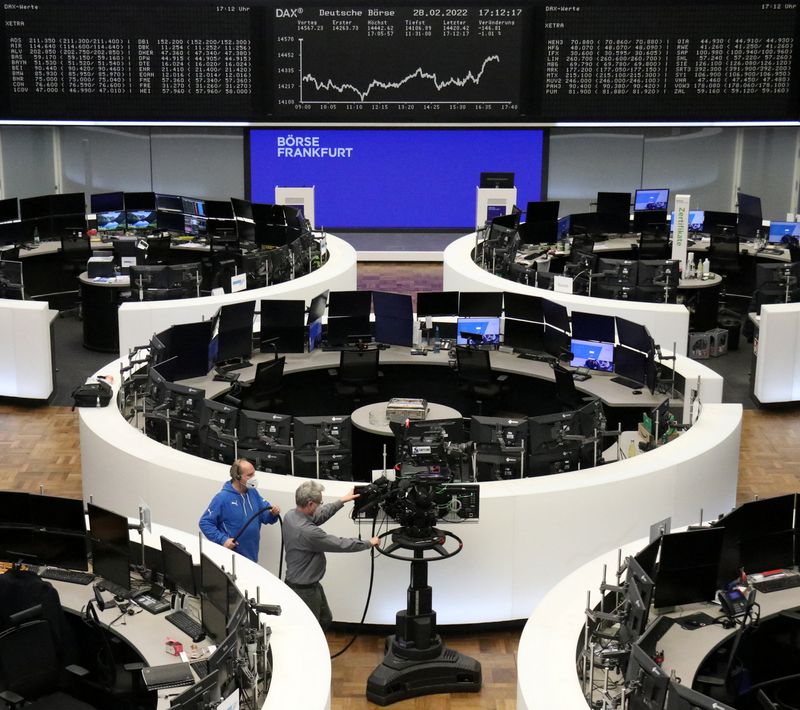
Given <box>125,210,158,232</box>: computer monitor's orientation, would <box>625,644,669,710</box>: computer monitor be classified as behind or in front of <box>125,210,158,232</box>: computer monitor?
in front

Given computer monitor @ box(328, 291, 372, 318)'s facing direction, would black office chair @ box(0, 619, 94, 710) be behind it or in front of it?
in front

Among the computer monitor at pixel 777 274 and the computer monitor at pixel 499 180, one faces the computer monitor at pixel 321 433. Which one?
the computer monitor at pixel 499 180

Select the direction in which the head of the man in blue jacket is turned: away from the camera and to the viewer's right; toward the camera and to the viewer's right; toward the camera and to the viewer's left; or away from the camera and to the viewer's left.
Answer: toward the camera and to the viewer's right

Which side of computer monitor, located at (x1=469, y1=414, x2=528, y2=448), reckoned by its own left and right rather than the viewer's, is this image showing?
back

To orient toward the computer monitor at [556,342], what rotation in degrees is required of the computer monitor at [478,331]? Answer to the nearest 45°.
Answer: approximately 45° to its left

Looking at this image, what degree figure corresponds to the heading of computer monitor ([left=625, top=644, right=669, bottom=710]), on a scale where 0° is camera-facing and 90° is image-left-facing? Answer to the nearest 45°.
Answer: approximately 225°

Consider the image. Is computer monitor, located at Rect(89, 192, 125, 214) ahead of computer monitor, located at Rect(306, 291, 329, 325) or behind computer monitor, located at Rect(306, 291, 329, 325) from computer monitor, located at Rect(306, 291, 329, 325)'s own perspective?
behind

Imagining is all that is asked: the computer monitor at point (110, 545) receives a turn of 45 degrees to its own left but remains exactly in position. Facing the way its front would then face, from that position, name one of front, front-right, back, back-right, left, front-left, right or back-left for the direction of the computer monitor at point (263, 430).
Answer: back-left

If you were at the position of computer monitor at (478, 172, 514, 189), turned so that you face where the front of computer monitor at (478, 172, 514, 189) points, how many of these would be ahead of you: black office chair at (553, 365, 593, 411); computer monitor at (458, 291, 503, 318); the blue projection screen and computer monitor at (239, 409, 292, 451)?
3

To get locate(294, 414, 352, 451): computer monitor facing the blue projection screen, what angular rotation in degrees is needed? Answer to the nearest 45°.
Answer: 0° — it already faces it

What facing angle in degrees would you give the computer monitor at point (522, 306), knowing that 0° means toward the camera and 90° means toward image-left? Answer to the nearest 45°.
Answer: approximately 45°

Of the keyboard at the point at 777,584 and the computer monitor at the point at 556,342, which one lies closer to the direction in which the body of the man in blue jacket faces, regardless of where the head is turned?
the keyboard
